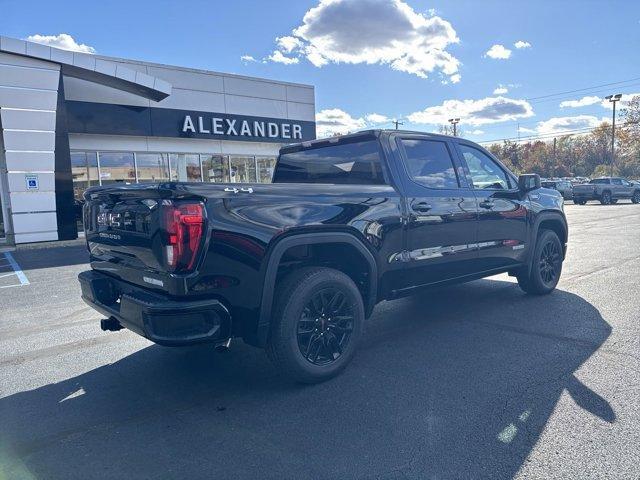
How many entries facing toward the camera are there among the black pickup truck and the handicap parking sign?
1

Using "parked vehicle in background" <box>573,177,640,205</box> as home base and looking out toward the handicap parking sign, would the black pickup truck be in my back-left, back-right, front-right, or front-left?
front-left

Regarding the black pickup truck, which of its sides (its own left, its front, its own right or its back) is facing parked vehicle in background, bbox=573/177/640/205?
front

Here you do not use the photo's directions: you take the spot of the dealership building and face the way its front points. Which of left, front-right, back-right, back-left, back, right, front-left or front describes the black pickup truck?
front-right

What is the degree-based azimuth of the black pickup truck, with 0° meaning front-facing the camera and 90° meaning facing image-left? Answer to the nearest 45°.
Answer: approximately 225°

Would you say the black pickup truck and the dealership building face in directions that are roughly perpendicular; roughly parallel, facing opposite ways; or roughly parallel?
roughly perpendicular

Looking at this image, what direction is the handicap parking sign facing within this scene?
toward the camera

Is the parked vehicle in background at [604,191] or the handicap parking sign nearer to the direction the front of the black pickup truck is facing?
the parked vehicle in background

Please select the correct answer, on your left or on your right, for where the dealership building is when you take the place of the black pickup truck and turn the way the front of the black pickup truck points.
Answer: on your left

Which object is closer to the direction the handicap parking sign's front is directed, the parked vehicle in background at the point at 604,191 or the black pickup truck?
the black pickup truck

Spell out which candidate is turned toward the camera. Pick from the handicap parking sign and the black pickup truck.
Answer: the handicap parking sign

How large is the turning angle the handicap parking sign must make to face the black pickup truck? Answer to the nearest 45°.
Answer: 0° — it already faces it

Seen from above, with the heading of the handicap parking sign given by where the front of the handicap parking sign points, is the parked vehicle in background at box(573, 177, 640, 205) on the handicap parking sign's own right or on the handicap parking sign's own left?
on the handicap parking sign's own left

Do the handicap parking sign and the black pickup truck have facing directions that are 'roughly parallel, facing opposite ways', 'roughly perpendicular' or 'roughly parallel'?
roughly perpendicular

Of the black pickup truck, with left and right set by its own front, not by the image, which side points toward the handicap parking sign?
left

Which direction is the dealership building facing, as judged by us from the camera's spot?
facing the viewer and to the right of the viewer

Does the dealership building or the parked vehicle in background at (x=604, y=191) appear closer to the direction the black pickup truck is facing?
the parked vehicle in background
